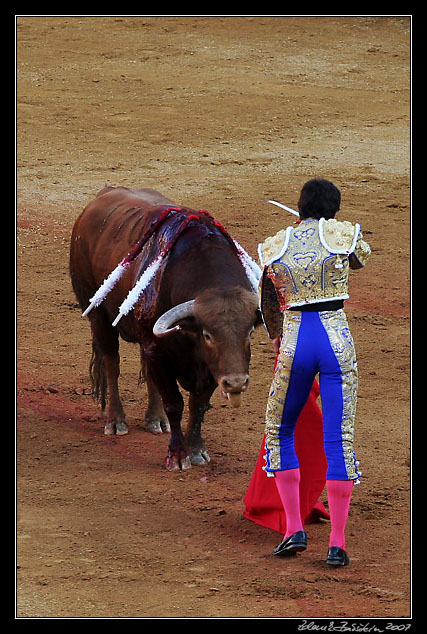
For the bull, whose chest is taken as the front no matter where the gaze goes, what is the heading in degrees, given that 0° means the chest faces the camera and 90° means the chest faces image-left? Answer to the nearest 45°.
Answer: approximately 315°
